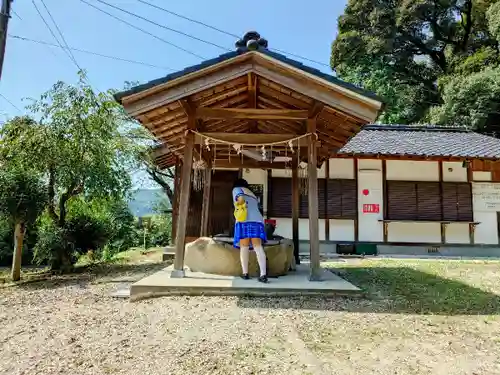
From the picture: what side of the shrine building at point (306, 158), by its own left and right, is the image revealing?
front

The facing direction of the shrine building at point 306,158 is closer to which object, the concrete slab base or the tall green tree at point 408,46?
the concrete slab base

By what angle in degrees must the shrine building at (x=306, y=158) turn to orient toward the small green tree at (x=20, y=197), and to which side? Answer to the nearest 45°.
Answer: approximately 90° to its right

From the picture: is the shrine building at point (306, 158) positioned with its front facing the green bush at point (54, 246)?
no

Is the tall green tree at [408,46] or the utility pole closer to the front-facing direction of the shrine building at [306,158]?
the utility pole

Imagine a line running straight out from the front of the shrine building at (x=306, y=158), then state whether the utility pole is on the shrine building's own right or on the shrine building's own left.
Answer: on the shrine building's own right

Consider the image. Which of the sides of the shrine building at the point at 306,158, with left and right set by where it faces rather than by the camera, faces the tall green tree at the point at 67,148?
right

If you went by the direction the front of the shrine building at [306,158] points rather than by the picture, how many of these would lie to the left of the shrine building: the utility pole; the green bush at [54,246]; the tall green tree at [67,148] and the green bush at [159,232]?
0

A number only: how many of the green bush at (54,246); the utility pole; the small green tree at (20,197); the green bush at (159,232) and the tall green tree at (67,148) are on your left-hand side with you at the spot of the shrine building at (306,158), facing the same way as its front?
0

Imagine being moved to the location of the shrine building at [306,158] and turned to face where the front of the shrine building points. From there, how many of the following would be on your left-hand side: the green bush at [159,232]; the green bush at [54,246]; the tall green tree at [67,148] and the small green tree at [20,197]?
0

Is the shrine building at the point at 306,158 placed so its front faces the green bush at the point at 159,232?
no

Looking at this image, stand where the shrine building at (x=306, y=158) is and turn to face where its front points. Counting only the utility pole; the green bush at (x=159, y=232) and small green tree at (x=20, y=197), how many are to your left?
0

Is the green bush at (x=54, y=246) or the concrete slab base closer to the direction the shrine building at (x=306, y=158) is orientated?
the concrete slab base

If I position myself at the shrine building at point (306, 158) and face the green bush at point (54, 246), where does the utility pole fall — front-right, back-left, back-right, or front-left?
front-left

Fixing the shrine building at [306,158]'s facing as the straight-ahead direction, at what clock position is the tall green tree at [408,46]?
The tall green tree is roughly at 7 o'clock from the shrine building.
